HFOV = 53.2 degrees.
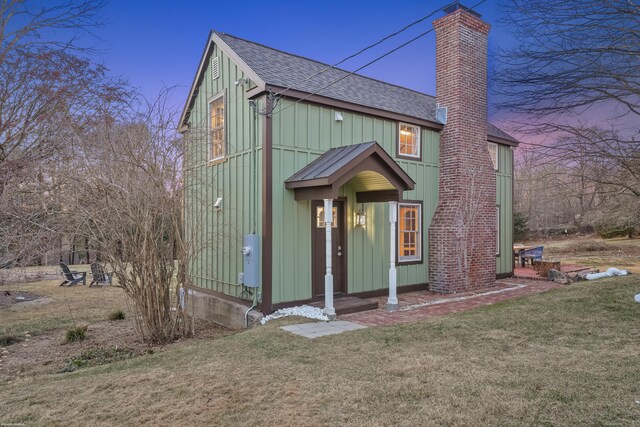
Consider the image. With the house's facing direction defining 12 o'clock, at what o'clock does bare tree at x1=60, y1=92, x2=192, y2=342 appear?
The bare tree is roughly at 3 o'clock from the house.

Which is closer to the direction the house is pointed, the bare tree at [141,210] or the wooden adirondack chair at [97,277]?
the bare tree

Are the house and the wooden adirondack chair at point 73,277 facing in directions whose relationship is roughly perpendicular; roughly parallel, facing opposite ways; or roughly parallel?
roughly perpendicular
